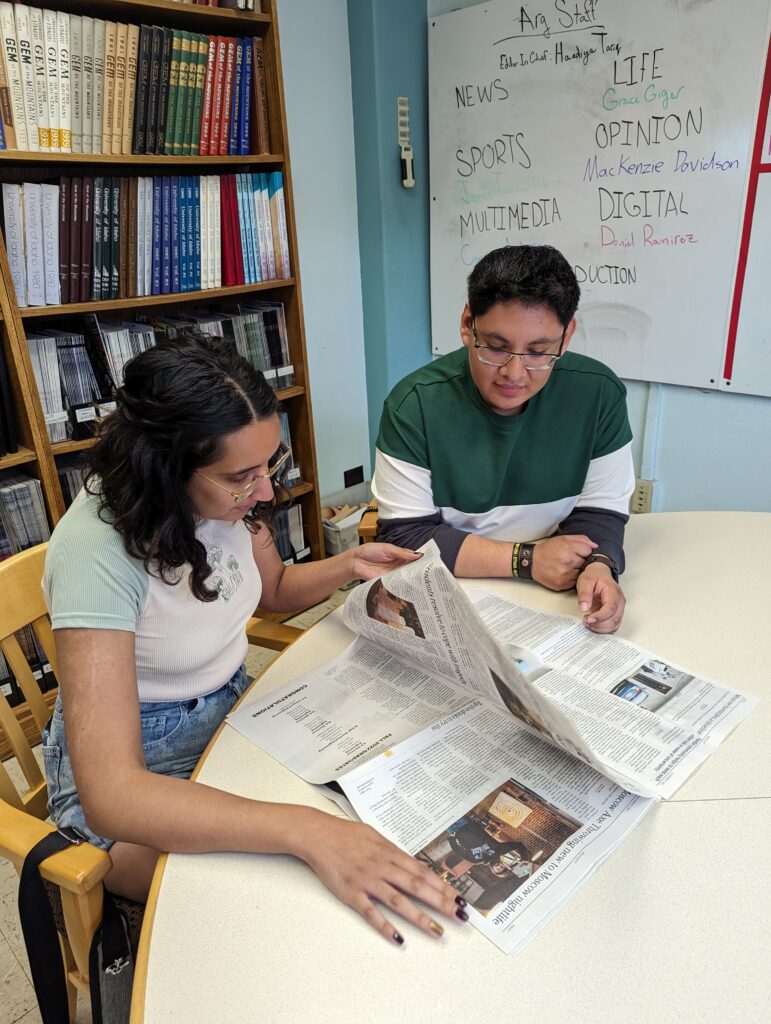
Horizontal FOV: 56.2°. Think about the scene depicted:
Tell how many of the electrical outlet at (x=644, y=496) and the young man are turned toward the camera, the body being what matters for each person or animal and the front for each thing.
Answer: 2

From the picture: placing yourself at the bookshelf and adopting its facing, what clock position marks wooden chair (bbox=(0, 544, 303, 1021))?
The wooden chair is roughly at 2 o'clock from the bookshelf.

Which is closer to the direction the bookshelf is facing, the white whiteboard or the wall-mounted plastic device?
the white whiteboard

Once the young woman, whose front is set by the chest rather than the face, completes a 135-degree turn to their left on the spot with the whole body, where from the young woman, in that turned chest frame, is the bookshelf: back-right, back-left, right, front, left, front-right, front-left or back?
front

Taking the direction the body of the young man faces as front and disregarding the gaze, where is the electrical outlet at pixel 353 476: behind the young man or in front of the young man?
behind

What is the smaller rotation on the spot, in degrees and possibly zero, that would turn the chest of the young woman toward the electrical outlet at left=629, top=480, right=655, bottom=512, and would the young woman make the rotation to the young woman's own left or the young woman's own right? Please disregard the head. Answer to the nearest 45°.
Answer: approximately 90° to the young woman's own left

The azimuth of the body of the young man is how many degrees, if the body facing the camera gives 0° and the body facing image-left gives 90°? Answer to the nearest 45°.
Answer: approximately 0°

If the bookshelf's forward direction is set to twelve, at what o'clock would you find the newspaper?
The newspaper is roughly at 1 o'clock from the bookshelf.

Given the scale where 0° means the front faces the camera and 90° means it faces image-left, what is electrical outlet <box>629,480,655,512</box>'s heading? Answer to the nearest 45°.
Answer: approximately 0°

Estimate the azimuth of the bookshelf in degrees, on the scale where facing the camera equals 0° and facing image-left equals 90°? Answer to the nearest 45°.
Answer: approximately 315°

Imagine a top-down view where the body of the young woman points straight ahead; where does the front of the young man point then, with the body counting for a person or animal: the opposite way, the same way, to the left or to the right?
to the right

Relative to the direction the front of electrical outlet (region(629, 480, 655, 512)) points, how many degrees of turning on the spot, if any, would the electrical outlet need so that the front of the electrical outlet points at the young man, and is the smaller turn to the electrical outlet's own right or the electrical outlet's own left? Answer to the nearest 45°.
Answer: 0° — it already faces them

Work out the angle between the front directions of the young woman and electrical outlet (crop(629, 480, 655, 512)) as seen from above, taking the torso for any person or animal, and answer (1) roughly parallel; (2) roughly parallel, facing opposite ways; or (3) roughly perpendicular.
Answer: roughly perpendicular
